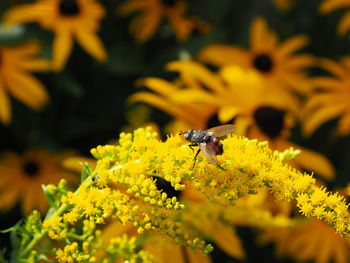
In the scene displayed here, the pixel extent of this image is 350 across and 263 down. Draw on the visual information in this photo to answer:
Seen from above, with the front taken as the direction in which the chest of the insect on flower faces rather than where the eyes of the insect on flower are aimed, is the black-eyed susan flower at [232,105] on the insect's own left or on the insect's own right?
on the insect's own right

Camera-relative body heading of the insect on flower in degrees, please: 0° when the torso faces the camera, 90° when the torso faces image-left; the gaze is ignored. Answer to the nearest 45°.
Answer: approximately 90°

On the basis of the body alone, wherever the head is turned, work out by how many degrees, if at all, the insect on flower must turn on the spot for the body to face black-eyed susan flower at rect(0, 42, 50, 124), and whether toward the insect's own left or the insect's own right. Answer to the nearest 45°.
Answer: approximately 45° to the insect's own right

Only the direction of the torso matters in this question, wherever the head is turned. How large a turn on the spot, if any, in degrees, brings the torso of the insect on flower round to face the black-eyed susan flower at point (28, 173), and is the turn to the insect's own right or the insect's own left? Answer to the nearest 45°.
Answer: approximately 45° to the insect's own right

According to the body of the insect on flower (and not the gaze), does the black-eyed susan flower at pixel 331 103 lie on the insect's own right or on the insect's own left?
on the insect's own right
